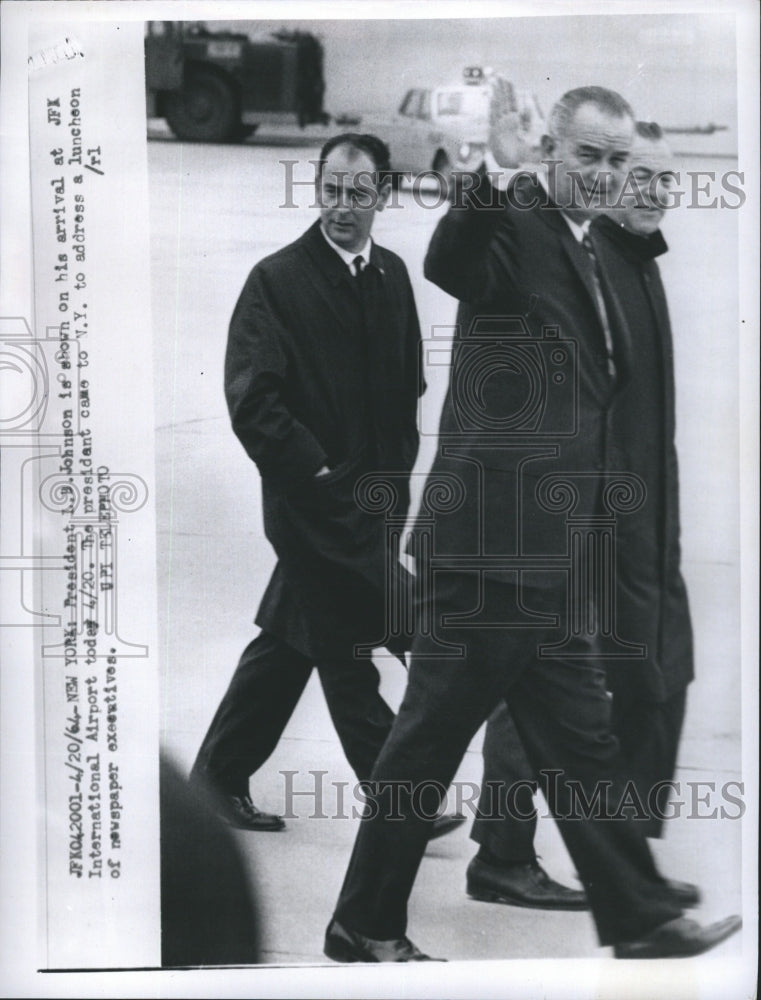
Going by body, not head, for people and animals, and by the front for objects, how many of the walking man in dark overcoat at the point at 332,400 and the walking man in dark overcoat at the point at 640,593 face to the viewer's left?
0

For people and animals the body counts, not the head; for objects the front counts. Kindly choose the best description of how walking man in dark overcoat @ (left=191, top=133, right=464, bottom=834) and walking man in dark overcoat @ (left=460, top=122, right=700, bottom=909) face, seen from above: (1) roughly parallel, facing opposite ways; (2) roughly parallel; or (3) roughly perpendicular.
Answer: roughly parallel

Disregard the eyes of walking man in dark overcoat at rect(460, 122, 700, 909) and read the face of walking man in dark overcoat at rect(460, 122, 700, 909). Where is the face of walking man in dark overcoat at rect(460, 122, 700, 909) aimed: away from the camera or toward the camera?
toward the camera

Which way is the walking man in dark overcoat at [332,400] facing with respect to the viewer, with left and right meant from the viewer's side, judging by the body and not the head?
facing the viewer and to the right of the viewer

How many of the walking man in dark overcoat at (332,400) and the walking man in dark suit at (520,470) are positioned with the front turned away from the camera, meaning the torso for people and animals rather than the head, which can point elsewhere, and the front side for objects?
0

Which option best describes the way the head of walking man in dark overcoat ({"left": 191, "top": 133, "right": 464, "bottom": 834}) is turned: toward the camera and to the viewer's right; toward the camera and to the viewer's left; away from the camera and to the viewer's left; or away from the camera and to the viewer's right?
toward the camera and to the viewer's left
